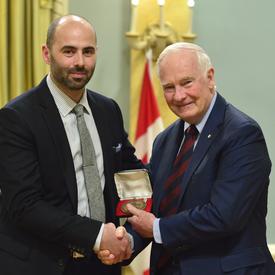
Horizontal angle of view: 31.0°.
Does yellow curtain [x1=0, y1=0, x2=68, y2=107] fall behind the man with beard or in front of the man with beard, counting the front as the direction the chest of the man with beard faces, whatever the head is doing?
behind

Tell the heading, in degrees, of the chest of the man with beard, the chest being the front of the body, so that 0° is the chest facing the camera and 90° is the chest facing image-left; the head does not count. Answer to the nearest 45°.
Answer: approximately 315°

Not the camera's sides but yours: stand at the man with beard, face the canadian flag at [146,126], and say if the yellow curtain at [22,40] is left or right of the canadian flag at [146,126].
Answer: left

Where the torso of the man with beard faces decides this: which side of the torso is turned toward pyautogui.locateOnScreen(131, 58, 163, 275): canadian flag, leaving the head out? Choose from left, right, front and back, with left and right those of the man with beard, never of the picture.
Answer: left
